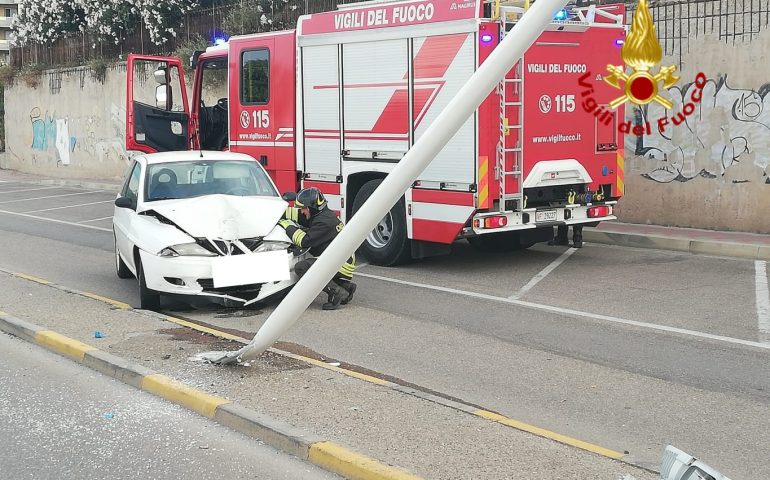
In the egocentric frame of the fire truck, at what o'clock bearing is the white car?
The white car is roughly at 9 o'clock from the fire truck.

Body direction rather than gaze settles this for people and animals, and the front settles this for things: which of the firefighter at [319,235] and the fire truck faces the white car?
the firefighter

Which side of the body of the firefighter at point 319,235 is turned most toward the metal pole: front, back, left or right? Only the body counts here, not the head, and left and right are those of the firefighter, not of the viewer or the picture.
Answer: left

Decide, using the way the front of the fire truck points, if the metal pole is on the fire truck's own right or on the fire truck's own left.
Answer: on the fire truck's own left

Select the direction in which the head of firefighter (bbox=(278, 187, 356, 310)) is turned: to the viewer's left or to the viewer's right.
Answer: to the viewer's left

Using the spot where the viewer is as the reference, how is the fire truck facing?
facing away from the viewer and to the left of the viewer

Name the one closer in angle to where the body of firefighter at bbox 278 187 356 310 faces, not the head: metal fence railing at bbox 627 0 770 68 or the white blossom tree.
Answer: the white blossom tree

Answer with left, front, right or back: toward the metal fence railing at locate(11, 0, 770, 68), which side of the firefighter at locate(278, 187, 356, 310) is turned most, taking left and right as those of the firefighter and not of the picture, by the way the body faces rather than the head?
right

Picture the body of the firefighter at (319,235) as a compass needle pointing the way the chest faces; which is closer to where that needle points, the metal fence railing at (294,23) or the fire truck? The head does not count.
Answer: the metal fence railing

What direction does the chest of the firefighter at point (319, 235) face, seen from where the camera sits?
to the viewer's left

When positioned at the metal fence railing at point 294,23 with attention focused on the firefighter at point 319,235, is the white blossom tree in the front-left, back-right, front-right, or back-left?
back-right
